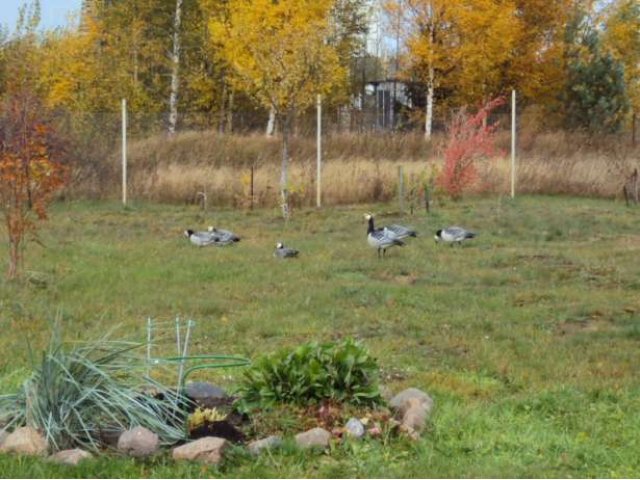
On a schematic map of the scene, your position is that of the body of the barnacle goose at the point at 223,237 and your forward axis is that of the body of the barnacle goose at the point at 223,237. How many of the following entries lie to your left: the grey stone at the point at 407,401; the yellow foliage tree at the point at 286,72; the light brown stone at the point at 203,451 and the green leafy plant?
3

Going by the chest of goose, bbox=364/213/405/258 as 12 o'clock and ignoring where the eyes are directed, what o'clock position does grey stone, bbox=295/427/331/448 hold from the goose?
The grey stone is roughly at 9 o'clock from the goose.

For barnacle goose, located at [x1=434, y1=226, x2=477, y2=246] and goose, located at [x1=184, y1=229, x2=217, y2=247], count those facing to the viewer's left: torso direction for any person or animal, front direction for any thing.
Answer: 2

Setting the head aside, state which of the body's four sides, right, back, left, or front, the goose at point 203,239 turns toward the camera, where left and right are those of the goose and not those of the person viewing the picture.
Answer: left

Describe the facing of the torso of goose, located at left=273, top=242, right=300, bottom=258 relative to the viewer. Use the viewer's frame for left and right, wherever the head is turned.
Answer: facing to the left of the viewer

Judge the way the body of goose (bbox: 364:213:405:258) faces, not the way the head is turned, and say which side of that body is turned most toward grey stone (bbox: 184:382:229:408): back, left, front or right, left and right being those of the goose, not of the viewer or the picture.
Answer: left

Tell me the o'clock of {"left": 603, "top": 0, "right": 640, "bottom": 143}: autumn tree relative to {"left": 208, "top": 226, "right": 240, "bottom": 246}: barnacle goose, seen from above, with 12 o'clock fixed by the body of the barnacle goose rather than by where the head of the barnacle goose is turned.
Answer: The autumn tree is roughly at 4 o'clock from the barnacle goose.

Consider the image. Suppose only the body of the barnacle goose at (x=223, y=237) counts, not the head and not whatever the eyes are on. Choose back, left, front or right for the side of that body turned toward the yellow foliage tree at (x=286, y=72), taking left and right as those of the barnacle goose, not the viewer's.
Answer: right

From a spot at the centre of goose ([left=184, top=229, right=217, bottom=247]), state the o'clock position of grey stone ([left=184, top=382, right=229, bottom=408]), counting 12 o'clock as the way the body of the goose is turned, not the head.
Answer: The grey stone is roughly at 9 o'clock from the goose.

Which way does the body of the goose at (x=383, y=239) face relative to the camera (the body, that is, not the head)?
to the viewer's left

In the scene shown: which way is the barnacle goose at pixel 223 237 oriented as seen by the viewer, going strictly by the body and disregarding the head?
to the viewer's left

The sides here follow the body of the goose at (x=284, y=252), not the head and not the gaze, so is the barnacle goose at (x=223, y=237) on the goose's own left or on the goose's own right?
on the goose's own right

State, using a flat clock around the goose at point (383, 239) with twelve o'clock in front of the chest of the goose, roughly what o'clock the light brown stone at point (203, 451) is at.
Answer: The light brown stone is roughly at 9 o'clock from the goose.

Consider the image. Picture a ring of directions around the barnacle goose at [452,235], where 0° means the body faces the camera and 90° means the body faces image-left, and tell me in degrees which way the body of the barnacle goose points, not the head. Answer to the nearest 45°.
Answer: approximately 90°

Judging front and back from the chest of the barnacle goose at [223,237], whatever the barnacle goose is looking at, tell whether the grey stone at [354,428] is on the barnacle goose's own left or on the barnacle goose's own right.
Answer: on the barnacle goose's own left
